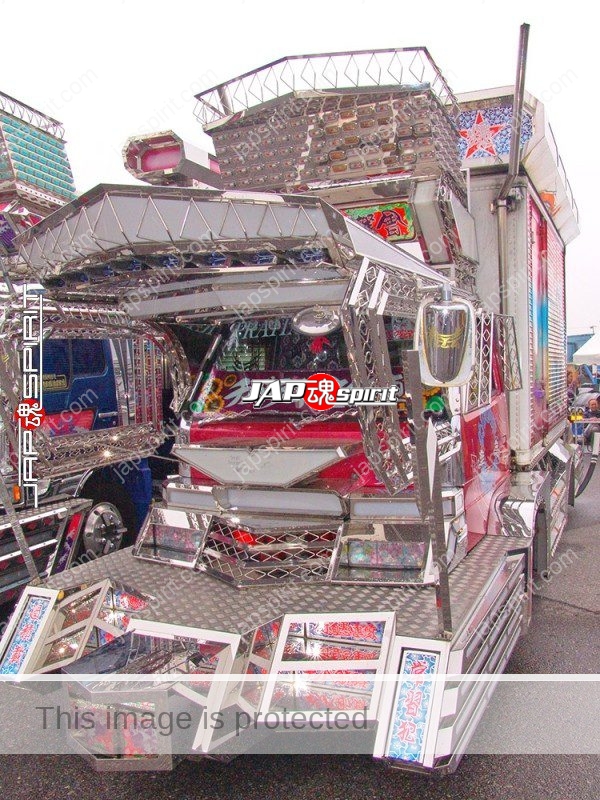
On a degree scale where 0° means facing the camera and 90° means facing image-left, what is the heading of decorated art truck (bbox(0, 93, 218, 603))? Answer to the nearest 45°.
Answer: approximately 45°

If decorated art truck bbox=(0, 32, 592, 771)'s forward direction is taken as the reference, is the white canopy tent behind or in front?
behind

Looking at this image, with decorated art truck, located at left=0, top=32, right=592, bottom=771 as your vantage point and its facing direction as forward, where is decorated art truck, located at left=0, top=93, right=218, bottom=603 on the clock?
decorated art truck, located at left=0, top=93, right=218, bottom=603 is roughly at 3 o'clock from decorated art truck, located at left=0, top=32, right=592, bottom=771.

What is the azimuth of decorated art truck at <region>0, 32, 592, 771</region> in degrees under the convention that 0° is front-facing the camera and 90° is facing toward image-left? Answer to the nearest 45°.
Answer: approximately 45°

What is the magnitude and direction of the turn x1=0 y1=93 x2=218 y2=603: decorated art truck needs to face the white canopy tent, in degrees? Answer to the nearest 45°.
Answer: approximately 180°

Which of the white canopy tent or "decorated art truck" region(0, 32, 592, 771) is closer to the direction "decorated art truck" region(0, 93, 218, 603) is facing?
the decorated art truck

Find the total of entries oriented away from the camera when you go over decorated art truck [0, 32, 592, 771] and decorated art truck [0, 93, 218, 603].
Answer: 0

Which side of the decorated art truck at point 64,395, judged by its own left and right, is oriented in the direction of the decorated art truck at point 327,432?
left
